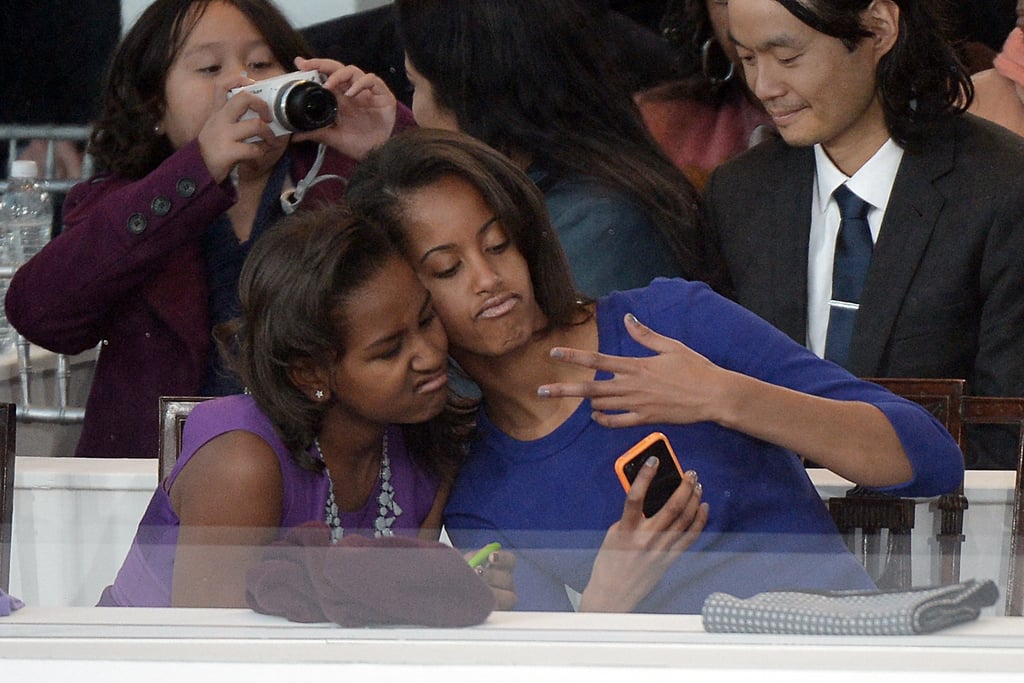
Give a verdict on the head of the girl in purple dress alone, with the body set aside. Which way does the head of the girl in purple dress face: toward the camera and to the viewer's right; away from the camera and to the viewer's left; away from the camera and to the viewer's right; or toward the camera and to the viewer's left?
toward the camera and to the viewer's right

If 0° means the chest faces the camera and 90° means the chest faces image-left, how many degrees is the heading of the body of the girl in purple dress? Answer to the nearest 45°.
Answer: approximately 315°
